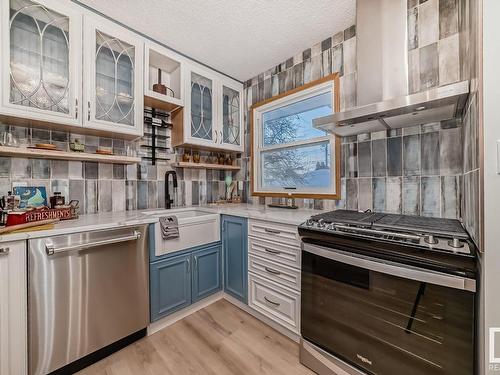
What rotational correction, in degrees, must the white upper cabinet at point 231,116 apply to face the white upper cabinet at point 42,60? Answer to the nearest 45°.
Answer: approximately 90° to its right
